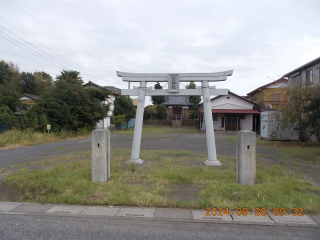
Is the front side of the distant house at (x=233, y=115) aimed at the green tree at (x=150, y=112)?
no

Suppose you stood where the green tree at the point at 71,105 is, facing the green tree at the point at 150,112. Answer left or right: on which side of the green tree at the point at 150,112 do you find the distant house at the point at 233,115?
right

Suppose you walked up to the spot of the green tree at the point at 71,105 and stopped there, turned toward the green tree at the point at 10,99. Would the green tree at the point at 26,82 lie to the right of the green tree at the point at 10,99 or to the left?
right

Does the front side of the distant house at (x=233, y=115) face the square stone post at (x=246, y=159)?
yes

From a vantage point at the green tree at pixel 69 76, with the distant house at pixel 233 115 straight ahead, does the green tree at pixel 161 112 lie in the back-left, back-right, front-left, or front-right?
front-left

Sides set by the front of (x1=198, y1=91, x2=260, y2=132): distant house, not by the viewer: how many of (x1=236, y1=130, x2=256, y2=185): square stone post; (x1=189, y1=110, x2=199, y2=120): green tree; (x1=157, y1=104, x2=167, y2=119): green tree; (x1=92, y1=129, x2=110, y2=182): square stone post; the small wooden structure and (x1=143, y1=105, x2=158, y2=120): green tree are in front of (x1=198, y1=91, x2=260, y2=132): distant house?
2

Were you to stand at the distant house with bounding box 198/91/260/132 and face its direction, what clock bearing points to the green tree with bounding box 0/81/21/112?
The green tree is roughly at 2 o'clock from the distant house.

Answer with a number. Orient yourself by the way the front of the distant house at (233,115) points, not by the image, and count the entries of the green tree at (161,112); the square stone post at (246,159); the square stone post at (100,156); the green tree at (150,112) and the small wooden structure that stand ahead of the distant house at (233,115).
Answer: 2

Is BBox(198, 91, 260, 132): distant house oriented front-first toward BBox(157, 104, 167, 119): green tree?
no

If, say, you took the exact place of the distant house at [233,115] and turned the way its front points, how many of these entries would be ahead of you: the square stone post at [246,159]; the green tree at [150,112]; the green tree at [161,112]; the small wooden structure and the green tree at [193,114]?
1

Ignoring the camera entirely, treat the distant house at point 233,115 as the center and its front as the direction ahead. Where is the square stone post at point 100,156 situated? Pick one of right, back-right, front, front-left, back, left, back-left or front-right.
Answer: front

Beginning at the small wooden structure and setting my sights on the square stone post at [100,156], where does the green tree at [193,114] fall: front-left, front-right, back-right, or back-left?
back-left

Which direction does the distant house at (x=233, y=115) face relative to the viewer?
toward the camera

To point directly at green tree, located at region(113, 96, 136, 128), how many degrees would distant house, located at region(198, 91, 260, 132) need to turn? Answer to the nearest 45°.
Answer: approximately 90° to its right

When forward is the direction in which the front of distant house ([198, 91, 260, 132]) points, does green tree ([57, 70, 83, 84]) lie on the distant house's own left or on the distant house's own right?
on the distant house's own right

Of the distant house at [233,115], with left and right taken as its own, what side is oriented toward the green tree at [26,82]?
right

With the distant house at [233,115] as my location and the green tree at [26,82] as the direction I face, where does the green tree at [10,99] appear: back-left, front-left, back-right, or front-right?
front-left
